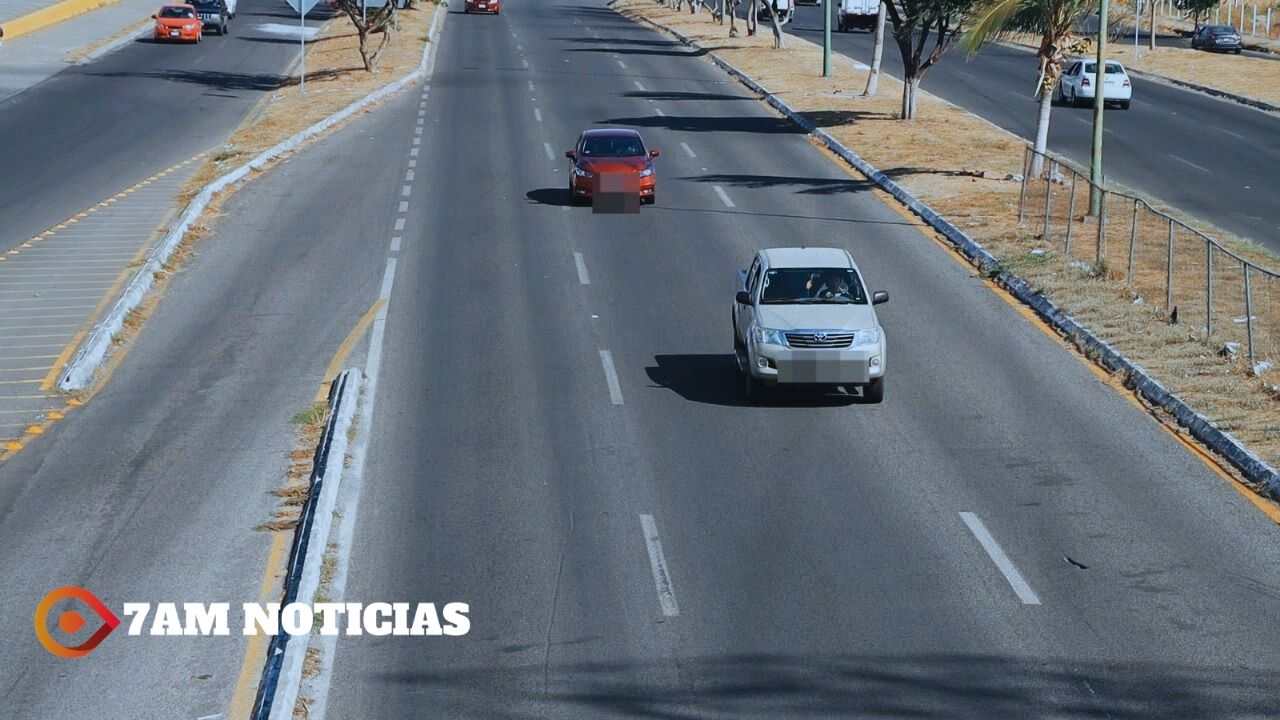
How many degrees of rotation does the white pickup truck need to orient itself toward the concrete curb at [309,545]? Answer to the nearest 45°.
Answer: approximately 45° to its right

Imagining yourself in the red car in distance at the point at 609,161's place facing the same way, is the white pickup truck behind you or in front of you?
in front

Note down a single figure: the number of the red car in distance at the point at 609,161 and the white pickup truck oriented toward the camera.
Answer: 2

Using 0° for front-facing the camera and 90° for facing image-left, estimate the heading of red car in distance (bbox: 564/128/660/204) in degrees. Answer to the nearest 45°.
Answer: approximately 0°

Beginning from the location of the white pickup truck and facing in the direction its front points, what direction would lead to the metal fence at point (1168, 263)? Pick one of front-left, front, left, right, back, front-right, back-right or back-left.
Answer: back-left

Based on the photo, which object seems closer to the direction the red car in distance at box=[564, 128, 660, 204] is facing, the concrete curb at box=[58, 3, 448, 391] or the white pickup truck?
the white pickup truck

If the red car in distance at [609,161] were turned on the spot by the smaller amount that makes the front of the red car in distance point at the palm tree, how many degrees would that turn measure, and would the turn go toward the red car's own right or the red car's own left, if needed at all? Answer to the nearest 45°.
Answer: approximately 90° to the red car's own left

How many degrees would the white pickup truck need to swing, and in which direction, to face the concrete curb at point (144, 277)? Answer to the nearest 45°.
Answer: approximately 135° to its right

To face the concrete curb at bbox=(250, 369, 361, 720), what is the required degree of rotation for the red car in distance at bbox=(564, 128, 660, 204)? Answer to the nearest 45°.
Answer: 0° — it already faces it
